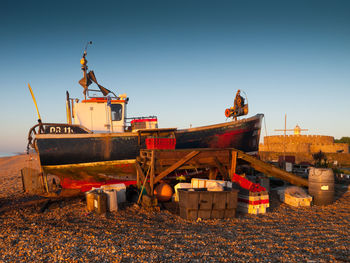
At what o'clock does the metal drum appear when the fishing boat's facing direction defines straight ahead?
The metal drum is roughly at 1 o'clock from the fishing boat.

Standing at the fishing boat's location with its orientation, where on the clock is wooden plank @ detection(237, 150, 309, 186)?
The wooden plank is roughly at 1 o'clock from the fishing boat.

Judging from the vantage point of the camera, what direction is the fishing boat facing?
facing to the right of the viewer

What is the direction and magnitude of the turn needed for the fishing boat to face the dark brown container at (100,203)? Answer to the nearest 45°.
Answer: approximately 90° to its right
